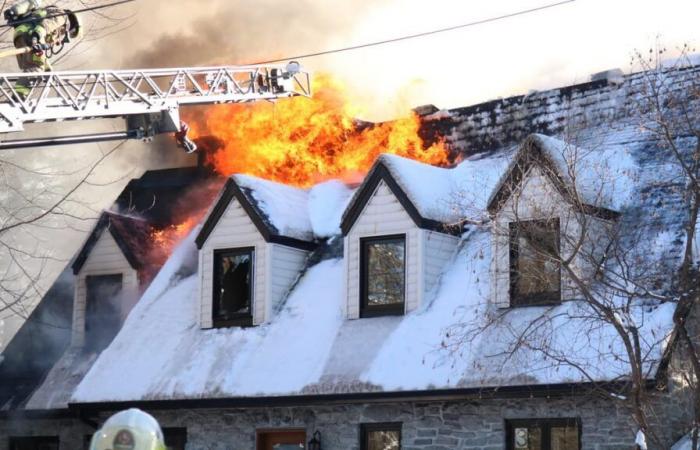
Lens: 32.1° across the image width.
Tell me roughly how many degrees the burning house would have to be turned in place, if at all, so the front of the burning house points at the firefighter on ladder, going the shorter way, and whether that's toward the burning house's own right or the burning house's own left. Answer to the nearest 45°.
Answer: approximately 45° to the burning house's own right

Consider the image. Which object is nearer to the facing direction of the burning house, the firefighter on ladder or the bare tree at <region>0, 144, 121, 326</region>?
the firefighter on ladder

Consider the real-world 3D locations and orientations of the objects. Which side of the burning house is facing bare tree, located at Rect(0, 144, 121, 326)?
right

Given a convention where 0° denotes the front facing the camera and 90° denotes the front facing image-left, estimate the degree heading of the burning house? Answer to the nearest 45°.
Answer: approximately 45°

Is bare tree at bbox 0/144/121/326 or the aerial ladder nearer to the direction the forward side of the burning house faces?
the aerial ladder
